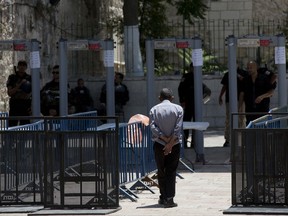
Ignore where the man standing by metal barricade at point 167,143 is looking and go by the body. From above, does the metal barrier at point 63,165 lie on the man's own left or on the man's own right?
on the man's own left

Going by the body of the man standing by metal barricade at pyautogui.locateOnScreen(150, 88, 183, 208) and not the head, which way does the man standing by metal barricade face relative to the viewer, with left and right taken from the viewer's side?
facing away from the viewer

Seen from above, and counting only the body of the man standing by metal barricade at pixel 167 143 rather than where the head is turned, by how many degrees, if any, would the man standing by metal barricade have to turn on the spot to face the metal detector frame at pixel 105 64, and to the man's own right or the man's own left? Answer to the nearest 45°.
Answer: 0° — they already face it

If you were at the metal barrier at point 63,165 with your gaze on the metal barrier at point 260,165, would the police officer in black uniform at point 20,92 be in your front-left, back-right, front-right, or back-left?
back-left
